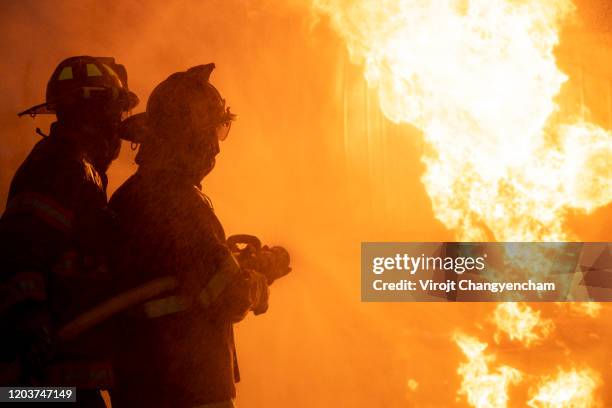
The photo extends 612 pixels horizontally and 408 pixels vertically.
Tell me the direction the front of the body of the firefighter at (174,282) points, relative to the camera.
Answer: to the viewer's right

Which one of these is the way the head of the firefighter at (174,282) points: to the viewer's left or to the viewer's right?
to the viewer's right

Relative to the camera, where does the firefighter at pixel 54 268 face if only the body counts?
to the viewer's right

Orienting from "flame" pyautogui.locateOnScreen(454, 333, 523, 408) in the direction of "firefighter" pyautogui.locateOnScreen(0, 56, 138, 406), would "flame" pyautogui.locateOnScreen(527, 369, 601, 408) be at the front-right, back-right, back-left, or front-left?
back-left

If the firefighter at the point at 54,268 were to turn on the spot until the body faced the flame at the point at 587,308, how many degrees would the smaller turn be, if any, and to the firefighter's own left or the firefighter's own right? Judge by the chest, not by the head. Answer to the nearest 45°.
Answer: approximately 45° to the firefighter's own left

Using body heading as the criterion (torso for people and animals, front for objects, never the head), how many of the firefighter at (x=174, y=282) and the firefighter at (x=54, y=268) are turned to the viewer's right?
2

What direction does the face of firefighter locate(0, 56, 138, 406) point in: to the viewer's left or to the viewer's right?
to the viewer's right
